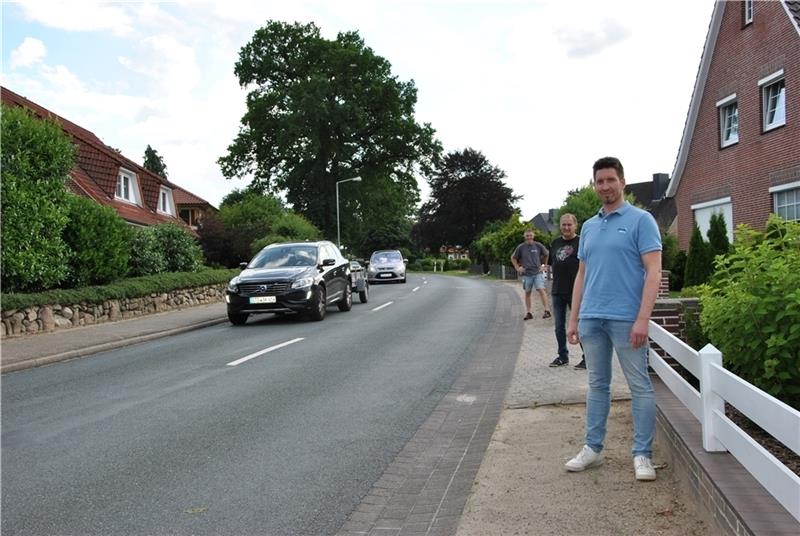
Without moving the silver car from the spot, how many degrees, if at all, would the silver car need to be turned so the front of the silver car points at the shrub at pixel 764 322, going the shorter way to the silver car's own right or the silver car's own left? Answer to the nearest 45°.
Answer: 0° — it already faces it

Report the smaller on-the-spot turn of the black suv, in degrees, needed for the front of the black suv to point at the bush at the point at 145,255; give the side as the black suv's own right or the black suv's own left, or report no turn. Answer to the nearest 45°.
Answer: approximately 90° to the black suv's own right

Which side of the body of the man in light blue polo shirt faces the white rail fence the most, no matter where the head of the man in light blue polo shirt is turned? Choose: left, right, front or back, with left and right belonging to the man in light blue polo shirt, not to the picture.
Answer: left

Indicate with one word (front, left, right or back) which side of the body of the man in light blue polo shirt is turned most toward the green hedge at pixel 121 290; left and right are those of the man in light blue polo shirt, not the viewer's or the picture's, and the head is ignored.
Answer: right

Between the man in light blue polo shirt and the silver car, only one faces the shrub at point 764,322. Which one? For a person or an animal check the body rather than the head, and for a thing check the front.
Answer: the silver car

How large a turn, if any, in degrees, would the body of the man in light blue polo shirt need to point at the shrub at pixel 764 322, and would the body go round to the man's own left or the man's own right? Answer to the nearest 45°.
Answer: approximately 135° to the man's own left

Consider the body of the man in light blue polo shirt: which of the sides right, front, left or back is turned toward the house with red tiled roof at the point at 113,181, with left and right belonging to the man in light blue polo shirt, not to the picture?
right

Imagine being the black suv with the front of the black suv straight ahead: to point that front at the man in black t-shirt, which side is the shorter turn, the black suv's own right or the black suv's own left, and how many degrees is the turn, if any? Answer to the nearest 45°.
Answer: approximately 90° to the black suv's own left

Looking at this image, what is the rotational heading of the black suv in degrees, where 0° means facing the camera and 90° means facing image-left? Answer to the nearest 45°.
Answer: approximately 45°

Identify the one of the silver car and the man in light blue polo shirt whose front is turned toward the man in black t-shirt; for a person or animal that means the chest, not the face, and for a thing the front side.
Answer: the silver car

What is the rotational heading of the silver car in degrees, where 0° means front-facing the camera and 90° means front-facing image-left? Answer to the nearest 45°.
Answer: approximately 0°

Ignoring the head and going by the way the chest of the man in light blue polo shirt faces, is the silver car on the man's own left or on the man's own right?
on the man's own right
